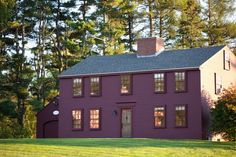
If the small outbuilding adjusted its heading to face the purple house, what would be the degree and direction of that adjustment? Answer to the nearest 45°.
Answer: approximately 45° to its left

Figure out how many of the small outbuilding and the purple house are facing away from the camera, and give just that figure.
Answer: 0

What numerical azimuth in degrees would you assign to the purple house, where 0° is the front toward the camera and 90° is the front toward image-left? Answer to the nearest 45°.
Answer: approximately 45°

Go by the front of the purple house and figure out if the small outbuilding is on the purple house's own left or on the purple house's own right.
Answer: on the purple house's own right

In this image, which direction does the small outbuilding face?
toward the camera
